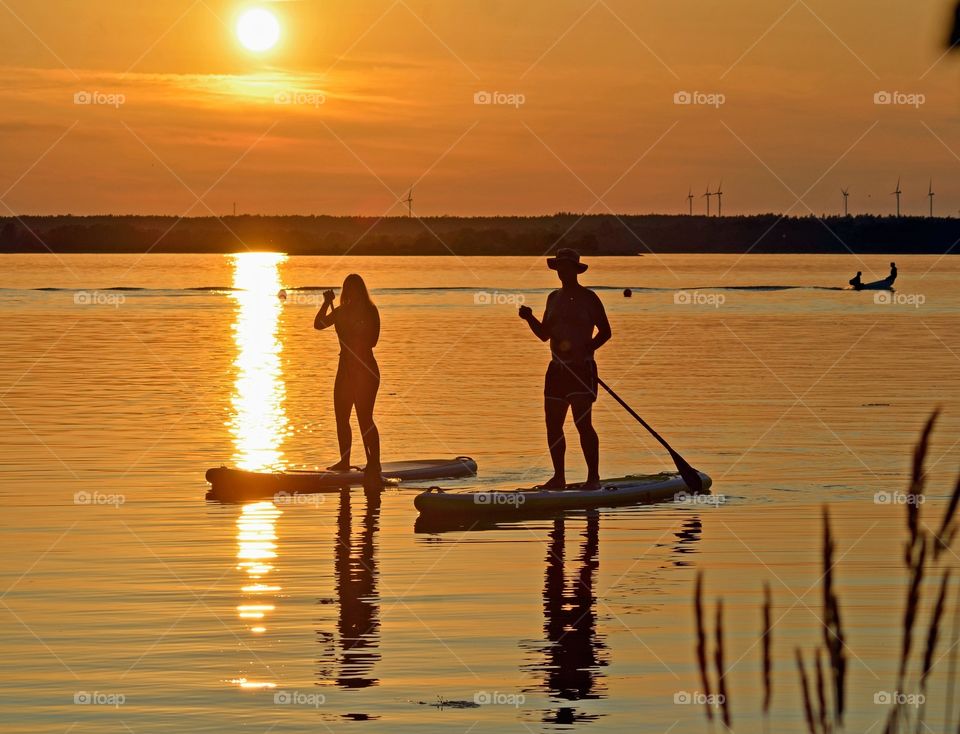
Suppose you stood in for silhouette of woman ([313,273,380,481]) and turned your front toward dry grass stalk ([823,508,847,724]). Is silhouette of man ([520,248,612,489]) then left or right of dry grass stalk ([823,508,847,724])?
left

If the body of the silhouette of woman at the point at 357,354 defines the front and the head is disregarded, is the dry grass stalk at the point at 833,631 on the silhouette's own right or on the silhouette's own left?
on the silhouette's own left

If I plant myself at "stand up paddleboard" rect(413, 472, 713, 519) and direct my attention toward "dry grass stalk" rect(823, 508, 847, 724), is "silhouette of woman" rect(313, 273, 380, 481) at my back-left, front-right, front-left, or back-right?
back-right

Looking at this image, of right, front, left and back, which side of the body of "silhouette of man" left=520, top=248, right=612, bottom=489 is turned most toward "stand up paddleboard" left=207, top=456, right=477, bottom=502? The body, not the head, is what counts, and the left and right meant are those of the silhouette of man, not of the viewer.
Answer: right

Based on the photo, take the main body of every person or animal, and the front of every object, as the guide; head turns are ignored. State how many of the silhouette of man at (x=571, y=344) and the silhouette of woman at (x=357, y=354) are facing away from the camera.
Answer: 0
